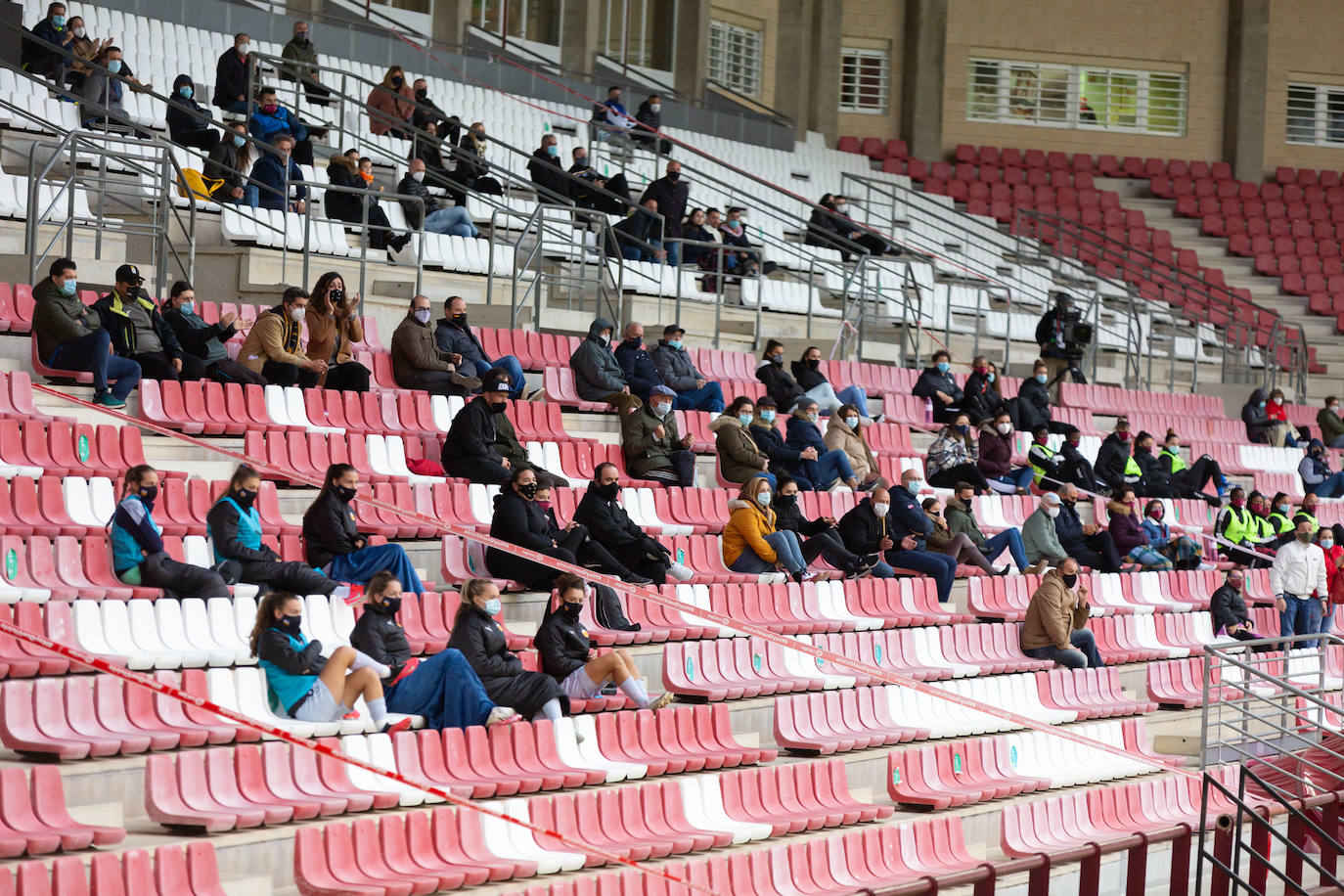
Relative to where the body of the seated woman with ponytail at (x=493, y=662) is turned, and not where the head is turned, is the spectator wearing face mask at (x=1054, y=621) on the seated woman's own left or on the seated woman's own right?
on the seated woman's own left

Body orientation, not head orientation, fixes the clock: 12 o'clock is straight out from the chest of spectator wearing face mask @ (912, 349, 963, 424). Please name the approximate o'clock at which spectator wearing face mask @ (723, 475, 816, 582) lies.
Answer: spectator wearing face mask @ (723, 475, 816, 582) is roughly at 2 o'clock from spectator wearing face mask @ (912, 349, 963, 424).

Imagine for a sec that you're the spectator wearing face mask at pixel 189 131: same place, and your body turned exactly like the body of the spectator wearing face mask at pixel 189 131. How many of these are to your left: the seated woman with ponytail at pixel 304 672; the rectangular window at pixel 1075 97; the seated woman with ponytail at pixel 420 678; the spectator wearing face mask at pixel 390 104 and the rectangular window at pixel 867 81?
3

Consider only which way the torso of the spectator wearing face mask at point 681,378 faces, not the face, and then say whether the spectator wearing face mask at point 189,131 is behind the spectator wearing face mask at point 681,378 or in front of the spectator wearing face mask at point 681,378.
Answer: behind

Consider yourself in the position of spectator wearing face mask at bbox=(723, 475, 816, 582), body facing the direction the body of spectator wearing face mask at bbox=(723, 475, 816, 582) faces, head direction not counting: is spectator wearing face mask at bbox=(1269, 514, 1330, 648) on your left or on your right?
on your left

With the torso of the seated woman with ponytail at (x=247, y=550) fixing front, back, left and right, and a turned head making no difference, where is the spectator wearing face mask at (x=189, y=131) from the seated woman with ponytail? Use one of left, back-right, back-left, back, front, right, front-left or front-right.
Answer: back-left

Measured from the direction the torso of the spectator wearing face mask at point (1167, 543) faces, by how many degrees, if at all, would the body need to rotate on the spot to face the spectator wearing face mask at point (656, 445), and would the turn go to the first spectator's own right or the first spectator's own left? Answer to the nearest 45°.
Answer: approximately 90° to the first spectator's own right

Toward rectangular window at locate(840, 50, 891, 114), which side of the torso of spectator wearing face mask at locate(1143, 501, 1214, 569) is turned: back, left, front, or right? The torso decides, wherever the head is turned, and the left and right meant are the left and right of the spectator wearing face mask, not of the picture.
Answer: back
